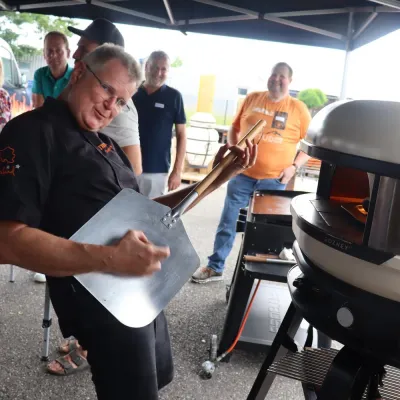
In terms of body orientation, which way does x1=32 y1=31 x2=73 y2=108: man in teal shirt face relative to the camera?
toward the camera

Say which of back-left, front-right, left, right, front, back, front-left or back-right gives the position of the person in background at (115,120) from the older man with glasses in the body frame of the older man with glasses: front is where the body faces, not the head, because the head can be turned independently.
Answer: back-left

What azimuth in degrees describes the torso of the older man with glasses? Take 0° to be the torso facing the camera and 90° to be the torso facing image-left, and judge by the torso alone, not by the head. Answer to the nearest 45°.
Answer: approximately 315°

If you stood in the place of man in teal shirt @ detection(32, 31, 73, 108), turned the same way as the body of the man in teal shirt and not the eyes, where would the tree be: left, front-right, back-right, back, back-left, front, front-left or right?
back

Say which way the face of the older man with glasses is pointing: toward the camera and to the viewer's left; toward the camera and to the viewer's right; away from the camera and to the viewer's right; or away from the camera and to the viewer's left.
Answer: toward the camera and to the viewer's right

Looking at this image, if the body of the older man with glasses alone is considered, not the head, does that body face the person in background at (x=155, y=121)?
no

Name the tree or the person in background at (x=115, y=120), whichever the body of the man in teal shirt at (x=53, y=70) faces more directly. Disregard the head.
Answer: the person in background

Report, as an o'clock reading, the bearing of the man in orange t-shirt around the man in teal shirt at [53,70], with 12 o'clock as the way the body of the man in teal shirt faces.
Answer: The man in orange t-shirt is roughly at 10 o'clock from the man in teal shirt.

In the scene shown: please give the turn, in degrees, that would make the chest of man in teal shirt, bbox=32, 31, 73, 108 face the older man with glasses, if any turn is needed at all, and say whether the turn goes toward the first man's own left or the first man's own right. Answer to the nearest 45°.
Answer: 0° — they already face them

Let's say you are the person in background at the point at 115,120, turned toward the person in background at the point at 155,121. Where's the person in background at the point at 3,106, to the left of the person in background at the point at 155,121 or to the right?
left

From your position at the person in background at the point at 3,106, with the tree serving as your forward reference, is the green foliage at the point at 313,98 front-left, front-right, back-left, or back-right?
front-right

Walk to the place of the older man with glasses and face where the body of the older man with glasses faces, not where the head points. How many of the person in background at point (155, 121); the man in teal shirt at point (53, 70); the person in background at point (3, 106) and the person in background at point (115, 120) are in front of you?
0

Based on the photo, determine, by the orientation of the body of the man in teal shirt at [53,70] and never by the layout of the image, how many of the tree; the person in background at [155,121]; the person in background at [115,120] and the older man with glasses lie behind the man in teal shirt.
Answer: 1
